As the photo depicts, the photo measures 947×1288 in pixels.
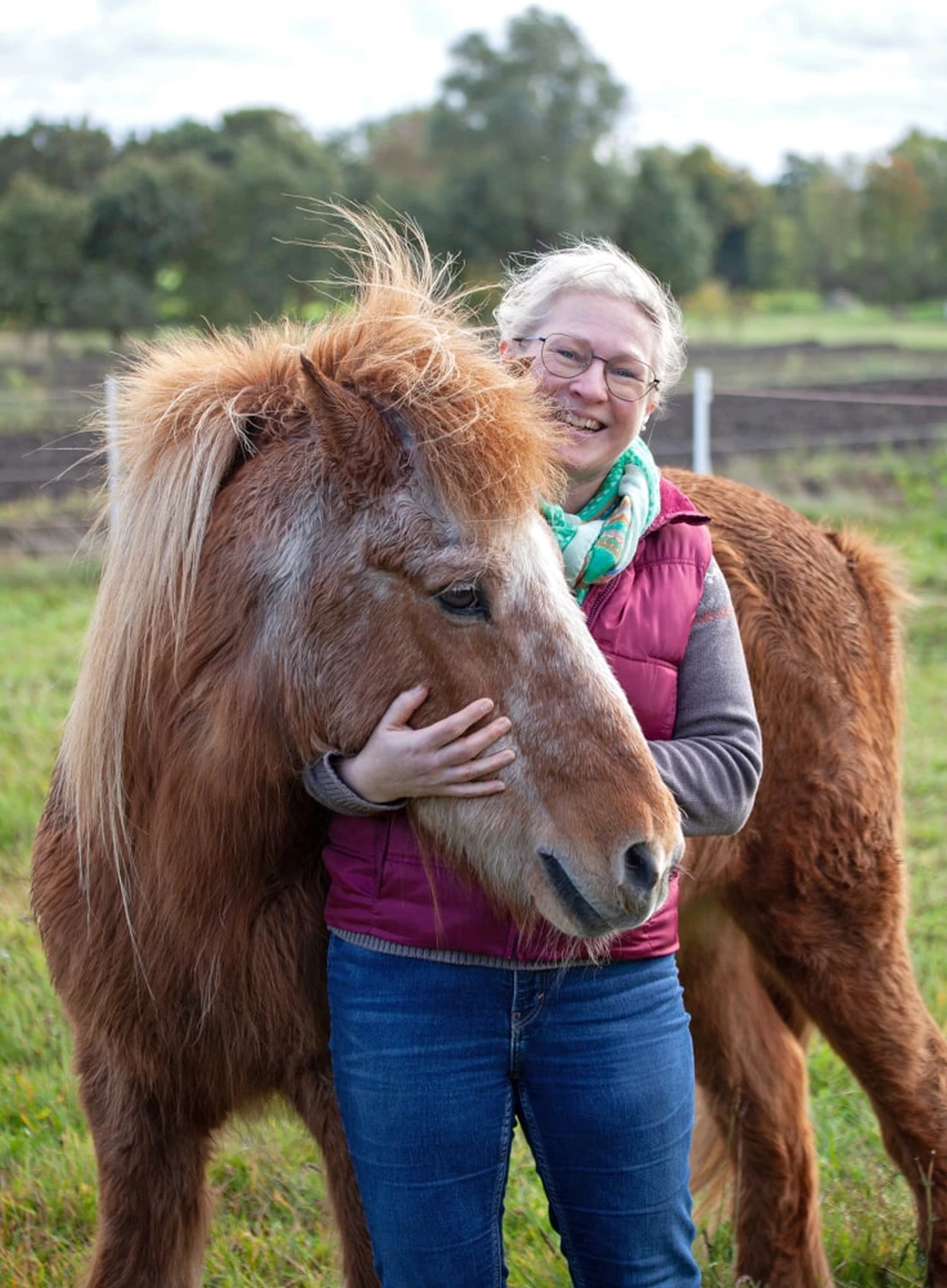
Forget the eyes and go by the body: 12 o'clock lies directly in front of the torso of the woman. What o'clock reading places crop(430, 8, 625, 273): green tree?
The green tree is roughly at 6 o'clock from the woman.

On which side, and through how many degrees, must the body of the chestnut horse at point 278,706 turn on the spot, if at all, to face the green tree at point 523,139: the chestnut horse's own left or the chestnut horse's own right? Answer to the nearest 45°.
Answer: approximately 135° to the chestnut horse's own right

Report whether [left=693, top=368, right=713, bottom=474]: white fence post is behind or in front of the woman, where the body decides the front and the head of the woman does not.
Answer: behind

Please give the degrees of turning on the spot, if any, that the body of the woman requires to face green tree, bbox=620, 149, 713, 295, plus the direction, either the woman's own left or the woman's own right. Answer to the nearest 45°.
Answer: approximately 180°

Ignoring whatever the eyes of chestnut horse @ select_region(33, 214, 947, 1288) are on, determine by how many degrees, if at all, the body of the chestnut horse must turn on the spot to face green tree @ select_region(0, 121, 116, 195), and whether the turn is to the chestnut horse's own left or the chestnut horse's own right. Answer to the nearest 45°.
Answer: approximately 135° to the chestnut horse's own right

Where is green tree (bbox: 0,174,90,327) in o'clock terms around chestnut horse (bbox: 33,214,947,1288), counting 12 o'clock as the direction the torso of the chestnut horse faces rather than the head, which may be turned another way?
The green tree is roughly at 4 o'clock from the chestnut horse.

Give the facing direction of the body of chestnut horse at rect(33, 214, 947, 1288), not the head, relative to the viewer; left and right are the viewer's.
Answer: facing the viewer and to the left of the viewer
